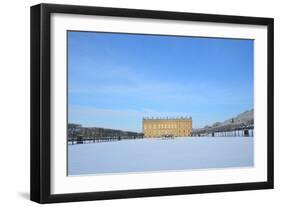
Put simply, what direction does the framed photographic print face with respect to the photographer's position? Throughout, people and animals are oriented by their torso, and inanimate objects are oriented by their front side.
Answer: facing the viewer and to the right of the viewer
